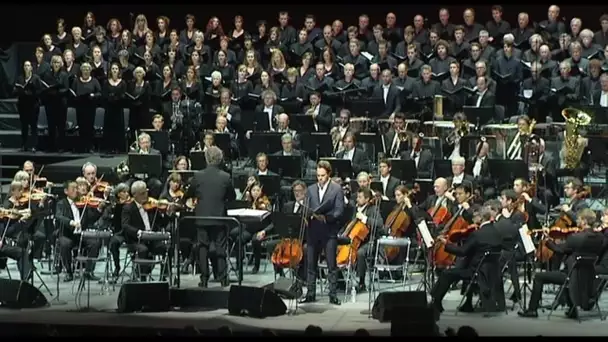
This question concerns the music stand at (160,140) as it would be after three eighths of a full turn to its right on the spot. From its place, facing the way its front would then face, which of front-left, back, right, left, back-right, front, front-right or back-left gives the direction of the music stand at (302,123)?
front-left

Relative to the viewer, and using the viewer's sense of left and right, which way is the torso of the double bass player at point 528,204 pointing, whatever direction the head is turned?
facing to the left of the viewer

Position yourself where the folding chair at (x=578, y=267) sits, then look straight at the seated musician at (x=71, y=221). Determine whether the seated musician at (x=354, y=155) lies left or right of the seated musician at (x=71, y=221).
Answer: right

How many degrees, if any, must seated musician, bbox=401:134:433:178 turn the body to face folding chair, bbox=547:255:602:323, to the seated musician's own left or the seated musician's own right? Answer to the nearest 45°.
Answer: approximately 90° to the seated musician's own left

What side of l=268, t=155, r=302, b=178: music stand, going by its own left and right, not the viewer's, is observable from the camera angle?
back

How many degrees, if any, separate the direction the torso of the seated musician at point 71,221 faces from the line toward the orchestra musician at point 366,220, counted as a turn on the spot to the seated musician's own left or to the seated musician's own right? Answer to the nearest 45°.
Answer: approximately 45° to the seated musician's own left

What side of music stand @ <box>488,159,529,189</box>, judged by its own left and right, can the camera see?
back

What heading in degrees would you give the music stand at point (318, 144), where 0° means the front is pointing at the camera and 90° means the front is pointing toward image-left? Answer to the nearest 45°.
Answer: approximately 180°

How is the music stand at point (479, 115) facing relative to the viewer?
away from the camera

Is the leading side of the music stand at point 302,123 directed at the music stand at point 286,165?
no

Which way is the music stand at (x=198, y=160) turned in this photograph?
away from the camera

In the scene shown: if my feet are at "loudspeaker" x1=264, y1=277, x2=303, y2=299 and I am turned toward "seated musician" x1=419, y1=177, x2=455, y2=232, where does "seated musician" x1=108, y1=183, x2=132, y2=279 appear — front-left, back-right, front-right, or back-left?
back-left

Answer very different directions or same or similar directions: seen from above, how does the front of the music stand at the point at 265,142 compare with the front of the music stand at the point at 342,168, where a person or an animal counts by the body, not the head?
same or similar directions

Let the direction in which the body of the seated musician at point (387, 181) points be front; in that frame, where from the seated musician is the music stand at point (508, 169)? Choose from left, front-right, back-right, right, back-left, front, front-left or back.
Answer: back-left

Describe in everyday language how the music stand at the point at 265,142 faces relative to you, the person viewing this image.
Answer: facing away from the viewer

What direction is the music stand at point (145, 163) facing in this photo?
away from the camera

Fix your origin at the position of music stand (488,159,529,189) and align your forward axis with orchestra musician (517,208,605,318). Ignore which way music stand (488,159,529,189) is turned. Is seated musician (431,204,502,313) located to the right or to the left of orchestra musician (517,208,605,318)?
right
